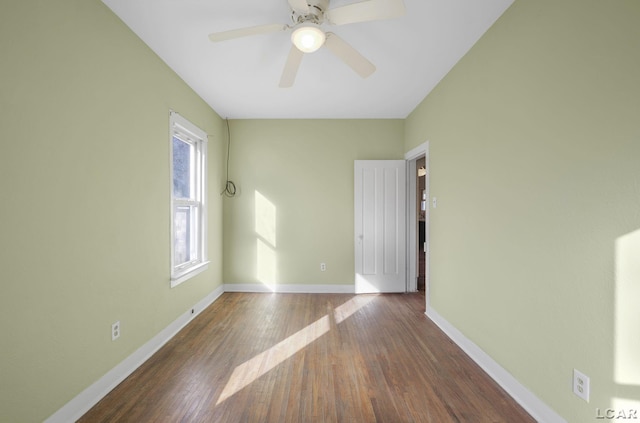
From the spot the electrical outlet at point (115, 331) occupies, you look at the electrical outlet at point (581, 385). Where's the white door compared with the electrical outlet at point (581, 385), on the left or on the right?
left

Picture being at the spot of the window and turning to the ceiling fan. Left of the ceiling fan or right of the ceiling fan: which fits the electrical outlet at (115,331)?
right

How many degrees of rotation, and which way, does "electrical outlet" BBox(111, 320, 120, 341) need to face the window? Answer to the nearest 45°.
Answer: approximately 90° to its left

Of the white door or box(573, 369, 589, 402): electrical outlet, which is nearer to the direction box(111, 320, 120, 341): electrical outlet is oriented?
the electrical outlet

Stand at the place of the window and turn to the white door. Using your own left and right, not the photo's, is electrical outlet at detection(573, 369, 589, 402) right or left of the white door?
right

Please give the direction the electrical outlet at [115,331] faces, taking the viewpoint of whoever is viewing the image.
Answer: facing the viewer and to the right of the viewer

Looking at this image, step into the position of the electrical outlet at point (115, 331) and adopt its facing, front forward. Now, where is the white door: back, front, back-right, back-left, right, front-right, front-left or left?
front-left

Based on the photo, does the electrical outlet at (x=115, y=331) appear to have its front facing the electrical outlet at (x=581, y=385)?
yes

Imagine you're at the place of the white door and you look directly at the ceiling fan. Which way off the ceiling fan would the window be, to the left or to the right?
right
